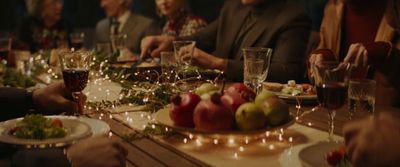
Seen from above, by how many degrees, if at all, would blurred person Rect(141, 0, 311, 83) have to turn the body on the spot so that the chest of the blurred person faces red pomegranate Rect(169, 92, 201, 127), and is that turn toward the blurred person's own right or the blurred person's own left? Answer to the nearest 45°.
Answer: approximately 45° to the blurred person's own left

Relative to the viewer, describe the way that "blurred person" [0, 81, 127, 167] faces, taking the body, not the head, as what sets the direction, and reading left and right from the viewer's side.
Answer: facing to the right of the viewer

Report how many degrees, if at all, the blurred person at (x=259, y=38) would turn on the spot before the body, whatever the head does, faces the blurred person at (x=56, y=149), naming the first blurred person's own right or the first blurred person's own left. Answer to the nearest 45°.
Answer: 0° — they already face them

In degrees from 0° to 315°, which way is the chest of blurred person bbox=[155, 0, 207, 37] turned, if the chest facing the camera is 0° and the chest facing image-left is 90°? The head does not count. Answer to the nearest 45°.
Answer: approximately 45°
